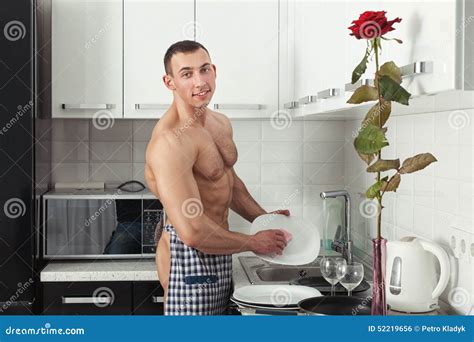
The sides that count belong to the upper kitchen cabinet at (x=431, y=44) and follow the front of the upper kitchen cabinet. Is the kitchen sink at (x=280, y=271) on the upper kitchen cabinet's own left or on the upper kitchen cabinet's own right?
on the upper kitchen cabinet's own right

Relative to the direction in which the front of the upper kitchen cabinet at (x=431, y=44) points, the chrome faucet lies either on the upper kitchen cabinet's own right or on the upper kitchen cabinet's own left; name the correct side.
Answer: on the upper kitchen cabinet's own right

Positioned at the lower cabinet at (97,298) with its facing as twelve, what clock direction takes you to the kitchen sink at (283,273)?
The kitchen sink is roughly at 9 o'clock from the lower cabinet.

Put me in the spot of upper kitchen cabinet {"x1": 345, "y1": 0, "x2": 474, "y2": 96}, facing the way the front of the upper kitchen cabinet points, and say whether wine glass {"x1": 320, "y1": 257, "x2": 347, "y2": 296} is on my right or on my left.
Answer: on my right

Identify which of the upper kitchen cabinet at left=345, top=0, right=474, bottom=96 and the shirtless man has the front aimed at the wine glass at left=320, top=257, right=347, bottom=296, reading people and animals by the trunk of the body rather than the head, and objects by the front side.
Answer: the shirtless man

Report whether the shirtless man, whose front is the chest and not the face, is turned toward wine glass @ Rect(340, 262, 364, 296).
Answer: yes

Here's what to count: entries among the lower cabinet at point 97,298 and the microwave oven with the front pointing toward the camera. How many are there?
2

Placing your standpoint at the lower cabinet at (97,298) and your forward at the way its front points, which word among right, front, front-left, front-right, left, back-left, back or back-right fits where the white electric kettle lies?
front-left

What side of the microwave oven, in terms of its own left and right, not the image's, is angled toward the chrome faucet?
left
